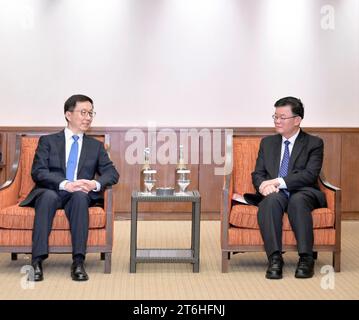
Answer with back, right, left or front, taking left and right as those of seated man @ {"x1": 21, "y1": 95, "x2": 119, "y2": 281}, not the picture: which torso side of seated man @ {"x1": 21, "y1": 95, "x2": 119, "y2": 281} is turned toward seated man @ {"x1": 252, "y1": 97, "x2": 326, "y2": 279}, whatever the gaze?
left

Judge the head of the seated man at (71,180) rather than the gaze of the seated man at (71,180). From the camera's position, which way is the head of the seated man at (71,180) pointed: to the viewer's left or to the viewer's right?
to the viewer's right

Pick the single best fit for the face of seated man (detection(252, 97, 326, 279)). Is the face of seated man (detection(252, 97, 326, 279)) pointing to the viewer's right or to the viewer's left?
to the viewer's left

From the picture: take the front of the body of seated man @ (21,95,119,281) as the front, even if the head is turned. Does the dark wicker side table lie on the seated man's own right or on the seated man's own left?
on the seated man's own left

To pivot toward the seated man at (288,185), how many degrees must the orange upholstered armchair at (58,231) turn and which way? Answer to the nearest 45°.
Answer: approximately 90° to its left

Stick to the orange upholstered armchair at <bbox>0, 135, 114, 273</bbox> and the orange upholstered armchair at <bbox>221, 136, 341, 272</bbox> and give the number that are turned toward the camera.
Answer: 2

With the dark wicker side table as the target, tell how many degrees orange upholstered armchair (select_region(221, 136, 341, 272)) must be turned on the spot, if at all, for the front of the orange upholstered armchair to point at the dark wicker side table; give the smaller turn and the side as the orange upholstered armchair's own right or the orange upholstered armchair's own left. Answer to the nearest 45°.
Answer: approximately 90° to the orange upholstered armchair's own right

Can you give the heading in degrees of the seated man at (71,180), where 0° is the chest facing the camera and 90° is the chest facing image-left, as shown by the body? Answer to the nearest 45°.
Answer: approximately 0°
